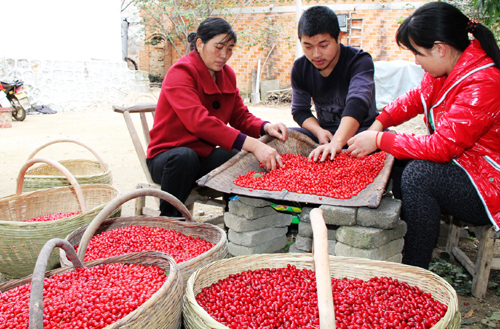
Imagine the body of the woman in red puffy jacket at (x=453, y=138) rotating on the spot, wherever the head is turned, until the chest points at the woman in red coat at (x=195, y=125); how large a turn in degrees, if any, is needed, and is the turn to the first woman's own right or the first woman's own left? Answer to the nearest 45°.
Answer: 0° — they already face them

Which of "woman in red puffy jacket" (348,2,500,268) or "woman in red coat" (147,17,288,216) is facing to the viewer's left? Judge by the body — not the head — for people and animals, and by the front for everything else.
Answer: the woman in red puffy jacket

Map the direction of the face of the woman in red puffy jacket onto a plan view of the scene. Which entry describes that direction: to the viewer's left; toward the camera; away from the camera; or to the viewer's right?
to the viewer's left

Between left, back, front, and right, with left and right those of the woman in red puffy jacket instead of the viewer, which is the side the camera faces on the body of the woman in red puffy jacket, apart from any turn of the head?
left

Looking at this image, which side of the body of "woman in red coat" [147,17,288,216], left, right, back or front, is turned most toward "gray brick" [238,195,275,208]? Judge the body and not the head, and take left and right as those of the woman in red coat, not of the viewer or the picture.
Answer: front

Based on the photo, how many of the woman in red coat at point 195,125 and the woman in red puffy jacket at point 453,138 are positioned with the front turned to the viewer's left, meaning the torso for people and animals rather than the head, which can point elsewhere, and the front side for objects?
1

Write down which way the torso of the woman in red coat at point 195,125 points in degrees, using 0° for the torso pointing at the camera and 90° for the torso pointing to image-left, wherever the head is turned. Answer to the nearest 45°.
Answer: approximately 315°

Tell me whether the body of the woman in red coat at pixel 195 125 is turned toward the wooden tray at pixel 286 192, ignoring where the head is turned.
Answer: yes

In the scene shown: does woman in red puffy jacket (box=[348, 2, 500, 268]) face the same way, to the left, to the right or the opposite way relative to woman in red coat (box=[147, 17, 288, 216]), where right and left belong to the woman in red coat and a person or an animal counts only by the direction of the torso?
the opposite way

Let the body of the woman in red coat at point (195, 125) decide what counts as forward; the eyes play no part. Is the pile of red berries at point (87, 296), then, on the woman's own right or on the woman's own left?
on the woman's own right

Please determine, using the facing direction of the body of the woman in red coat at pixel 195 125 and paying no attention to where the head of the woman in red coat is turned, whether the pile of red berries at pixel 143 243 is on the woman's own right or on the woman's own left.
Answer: on the woman's own right

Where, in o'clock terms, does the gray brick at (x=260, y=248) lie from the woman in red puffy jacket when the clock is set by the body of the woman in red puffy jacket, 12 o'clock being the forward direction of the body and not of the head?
The gray brick is roughly at 12 o'clock from the woman in red puffy jacket.

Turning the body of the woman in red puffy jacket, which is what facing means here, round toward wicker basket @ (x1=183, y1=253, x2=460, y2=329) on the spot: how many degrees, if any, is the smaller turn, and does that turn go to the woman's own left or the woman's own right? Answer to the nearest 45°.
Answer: approximately 45° to the woman's own left

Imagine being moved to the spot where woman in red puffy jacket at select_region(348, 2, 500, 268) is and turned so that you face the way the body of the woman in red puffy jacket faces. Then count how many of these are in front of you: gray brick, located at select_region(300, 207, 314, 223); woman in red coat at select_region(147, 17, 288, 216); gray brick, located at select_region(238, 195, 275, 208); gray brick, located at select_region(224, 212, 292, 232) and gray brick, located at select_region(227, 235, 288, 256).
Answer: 5

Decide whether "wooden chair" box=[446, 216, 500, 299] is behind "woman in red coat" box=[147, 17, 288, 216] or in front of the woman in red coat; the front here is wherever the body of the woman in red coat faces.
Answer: in front

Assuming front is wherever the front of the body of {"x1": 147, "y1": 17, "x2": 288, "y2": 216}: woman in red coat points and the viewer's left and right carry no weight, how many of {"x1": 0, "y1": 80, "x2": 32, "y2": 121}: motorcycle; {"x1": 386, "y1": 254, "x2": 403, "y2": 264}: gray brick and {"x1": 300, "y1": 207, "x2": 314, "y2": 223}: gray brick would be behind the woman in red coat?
1
